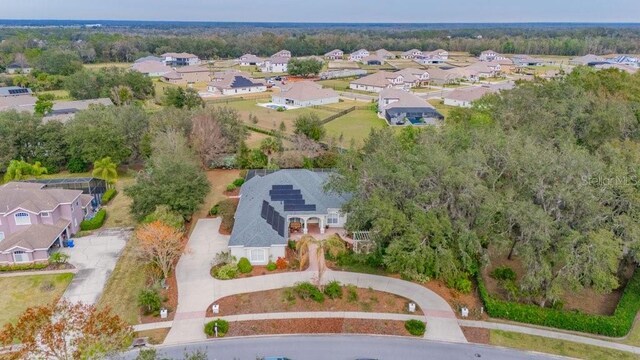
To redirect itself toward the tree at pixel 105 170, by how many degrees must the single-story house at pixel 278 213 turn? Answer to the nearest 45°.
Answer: approximately 135° to its right

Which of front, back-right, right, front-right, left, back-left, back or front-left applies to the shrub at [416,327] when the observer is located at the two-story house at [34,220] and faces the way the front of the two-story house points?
front-left

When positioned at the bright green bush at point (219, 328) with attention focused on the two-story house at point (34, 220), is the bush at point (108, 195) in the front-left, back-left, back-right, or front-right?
front-right

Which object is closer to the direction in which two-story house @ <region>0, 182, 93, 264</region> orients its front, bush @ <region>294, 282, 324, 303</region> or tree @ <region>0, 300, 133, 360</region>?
the tree

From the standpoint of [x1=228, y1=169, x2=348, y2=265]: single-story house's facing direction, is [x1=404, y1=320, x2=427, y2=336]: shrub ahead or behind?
ahead

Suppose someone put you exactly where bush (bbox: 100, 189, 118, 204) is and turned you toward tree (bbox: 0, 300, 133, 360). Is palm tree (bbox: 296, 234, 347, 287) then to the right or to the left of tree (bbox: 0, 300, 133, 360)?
left

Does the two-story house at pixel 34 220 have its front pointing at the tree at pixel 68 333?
yes

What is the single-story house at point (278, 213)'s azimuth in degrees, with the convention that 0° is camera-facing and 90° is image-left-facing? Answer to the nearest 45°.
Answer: approximately 0°

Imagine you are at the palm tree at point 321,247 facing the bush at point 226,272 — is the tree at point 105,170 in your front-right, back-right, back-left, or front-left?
front-right

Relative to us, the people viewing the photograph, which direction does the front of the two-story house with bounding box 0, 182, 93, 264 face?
facing the viewer

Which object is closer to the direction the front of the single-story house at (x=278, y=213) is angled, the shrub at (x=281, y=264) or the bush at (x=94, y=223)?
the shrub

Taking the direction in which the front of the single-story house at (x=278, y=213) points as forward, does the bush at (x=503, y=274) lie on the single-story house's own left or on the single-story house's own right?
on the single-story house's own left

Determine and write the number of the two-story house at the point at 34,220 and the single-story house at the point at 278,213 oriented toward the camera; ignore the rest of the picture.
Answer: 2

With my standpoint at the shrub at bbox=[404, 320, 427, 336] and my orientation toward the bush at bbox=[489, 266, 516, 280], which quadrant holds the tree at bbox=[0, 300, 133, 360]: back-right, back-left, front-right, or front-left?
back-left

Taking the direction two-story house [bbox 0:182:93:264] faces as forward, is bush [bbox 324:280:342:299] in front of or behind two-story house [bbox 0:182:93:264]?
in front
